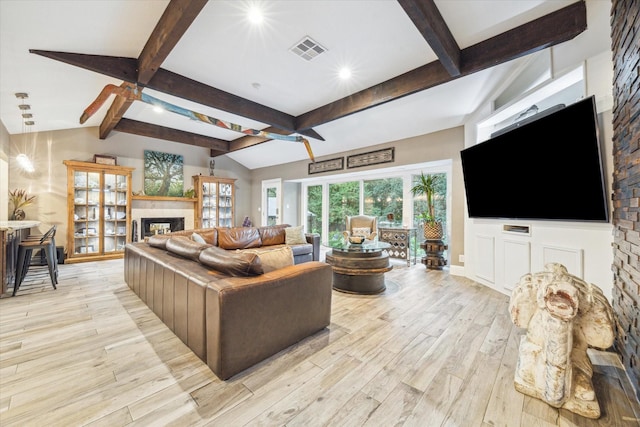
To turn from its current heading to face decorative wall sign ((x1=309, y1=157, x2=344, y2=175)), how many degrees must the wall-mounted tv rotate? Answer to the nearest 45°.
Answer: approximately 45° to its right

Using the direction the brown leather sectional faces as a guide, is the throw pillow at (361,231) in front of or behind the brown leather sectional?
in front

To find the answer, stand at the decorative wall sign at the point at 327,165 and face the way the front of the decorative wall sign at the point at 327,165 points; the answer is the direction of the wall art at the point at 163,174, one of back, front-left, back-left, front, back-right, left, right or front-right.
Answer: front-right

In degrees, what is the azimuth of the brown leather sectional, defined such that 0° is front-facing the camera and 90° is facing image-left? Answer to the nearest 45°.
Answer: approximately 225°

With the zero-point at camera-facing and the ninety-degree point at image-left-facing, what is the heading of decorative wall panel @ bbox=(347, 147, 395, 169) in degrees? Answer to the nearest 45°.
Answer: approximately 45°

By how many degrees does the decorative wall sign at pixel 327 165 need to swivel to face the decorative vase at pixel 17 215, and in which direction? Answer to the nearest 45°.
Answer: approximately 45° to its right
